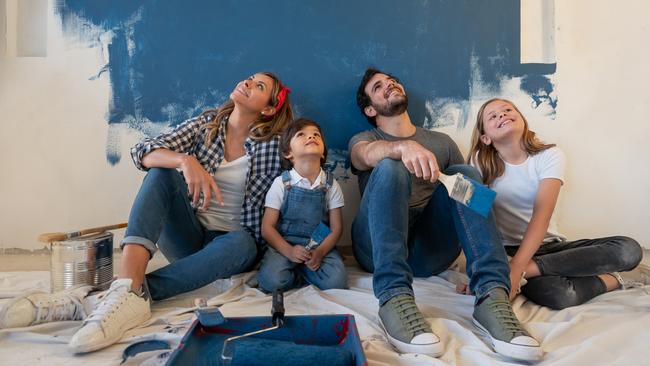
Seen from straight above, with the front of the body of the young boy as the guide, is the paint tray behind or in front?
in front

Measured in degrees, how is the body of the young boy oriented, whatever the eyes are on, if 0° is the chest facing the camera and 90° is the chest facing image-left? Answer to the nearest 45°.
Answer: approximately 0°

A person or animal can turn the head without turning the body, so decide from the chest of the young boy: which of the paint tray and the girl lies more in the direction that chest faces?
the paint tray

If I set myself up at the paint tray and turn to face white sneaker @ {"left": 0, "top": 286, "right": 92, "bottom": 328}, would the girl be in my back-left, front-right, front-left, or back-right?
back-right

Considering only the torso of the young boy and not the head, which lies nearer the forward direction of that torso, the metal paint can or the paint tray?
the paint tray

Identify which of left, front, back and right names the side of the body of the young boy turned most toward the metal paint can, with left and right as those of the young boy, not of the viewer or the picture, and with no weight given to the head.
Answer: right

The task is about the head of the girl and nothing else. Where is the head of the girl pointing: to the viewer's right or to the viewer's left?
to the viewer's left

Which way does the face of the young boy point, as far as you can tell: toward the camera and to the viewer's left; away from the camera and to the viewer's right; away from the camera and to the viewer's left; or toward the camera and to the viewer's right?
toward the camera and to the viewer's right

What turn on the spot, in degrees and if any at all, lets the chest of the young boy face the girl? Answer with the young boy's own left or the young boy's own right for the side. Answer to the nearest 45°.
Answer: approximately 90° to the young boy's own left

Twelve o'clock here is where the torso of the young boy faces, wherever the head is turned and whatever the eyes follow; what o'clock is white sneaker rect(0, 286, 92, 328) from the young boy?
The white sneaker is roughly at 2 o'clock from the young boy.
